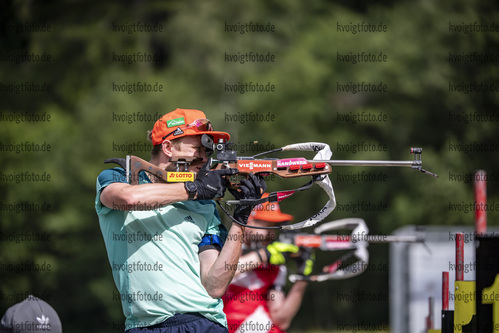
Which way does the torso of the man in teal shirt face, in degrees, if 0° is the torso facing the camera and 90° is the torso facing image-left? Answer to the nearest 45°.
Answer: approximately 315°
